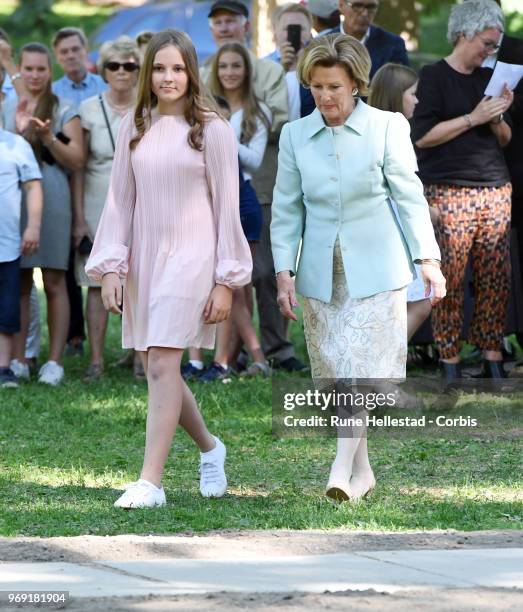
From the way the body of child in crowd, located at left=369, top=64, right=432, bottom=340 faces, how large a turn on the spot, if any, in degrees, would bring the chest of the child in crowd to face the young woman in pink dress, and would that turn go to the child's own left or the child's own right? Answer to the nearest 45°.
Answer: approximately 90° to the child's own right

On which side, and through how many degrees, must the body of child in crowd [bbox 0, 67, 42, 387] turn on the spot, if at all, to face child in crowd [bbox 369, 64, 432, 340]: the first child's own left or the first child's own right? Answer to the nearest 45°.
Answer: approximately 45° to the first child's own left

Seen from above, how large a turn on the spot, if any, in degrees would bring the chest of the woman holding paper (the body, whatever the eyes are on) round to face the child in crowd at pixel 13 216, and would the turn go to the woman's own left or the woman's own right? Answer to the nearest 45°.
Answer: approximately 135° to the woman's own right

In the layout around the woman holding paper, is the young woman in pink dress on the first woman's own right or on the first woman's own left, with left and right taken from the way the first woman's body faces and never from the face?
on the first woman's own right

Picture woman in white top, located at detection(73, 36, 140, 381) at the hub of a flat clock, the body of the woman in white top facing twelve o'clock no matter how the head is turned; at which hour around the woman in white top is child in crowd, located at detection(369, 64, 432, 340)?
The child in crowd is roughly at 10 o'clock from the woman in white top.

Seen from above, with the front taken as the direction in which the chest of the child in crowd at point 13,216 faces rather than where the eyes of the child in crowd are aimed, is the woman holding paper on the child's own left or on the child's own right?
on the child's own left

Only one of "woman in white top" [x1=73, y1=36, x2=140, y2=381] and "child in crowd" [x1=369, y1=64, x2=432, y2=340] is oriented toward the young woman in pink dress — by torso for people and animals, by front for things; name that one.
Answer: the woman in white top

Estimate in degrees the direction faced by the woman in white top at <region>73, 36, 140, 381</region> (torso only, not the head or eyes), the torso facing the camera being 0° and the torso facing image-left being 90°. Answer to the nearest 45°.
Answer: approximately 0°

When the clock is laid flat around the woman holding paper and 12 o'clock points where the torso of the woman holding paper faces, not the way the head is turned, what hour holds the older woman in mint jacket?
The older woman in mint jacket is roughly at 2 o'clock from the woman holding paper.
